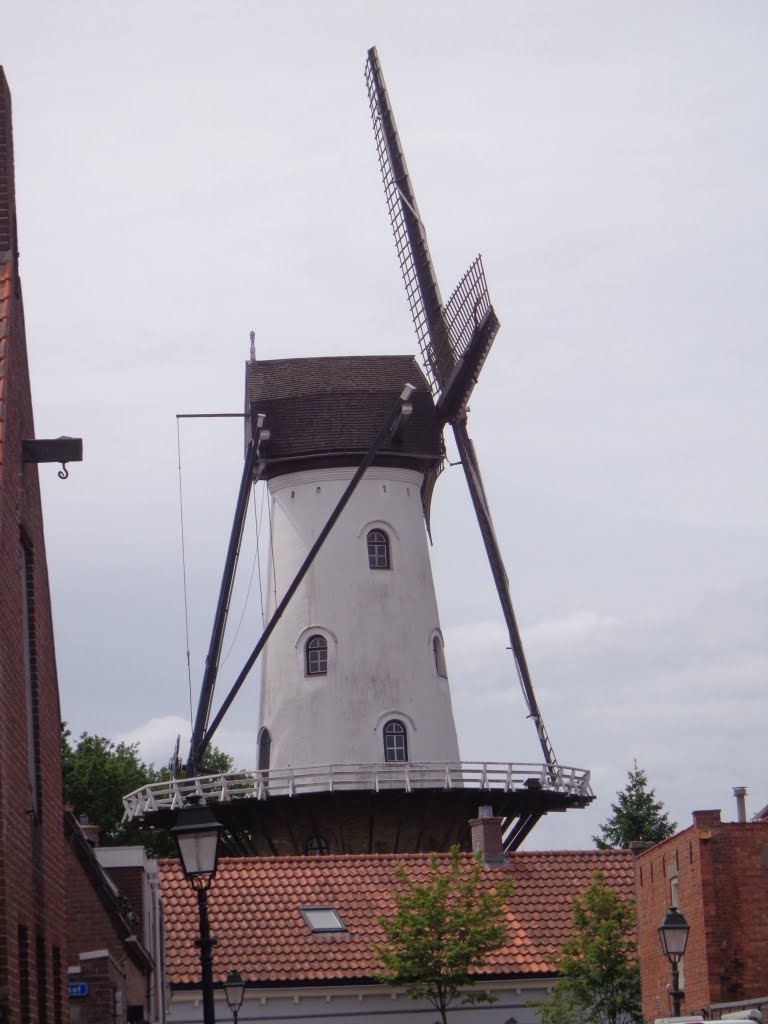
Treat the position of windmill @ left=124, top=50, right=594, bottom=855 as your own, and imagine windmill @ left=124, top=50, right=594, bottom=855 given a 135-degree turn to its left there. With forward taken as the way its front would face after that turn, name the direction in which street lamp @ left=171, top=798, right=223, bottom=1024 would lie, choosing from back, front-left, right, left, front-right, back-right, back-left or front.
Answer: back-left

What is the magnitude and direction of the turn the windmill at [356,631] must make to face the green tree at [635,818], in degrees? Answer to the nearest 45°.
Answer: approximately 45° to its left

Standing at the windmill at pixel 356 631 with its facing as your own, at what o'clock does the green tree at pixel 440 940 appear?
The green tree is roughly at 3 o'clock from the windmill.

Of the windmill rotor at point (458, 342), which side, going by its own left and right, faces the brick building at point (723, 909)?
right

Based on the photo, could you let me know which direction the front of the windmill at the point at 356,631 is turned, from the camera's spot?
facing to the right of the viewer

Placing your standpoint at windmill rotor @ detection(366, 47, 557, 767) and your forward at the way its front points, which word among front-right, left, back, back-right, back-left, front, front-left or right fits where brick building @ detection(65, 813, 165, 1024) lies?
right

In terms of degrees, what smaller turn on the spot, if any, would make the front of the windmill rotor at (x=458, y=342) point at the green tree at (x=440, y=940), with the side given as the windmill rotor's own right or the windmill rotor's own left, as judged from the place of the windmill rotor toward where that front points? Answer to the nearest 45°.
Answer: approximately 90° to the windmill rotor's own right

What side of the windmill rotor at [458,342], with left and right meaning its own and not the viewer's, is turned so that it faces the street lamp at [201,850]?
right

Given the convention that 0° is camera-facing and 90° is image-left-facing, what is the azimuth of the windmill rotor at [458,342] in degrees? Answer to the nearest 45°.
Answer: approximately 270°

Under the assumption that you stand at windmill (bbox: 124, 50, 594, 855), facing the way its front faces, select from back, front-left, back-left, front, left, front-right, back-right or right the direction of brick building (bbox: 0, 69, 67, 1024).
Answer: right

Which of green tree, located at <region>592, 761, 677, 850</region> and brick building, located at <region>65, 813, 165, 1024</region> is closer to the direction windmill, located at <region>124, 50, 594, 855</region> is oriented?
the green tree
